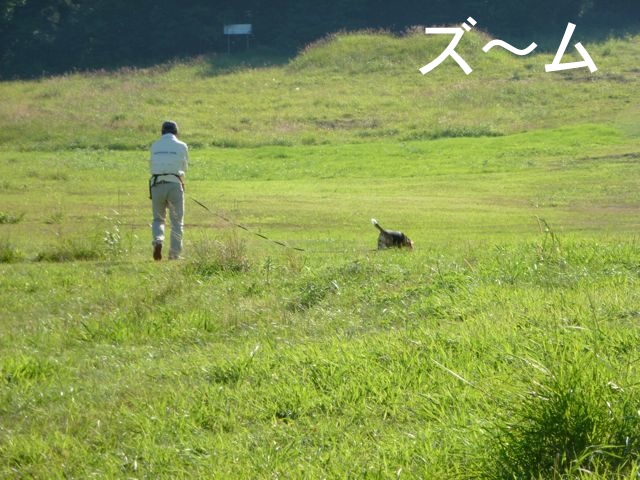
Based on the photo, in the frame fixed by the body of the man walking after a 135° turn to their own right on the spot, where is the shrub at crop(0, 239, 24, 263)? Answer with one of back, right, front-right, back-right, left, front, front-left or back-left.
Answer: back-right

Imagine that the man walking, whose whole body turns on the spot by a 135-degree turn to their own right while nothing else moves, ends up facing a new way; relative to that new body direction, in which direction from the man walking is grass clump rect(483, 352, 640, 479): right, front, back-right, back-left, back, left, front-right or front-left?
front-right

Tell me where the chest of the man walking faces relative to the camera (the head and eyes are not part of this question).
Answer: away from the camera

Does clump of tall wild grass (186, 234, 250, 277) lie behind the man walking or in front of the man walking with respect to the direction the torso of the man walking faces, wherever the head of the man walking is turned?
behind
